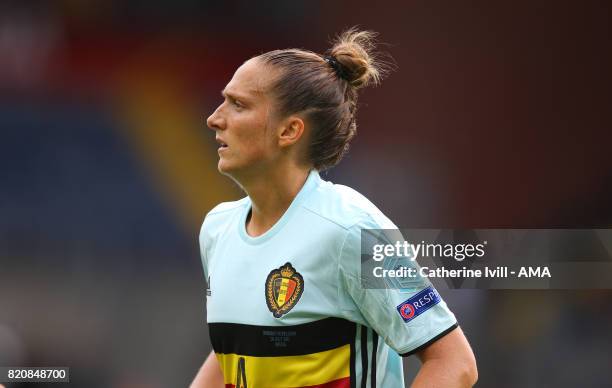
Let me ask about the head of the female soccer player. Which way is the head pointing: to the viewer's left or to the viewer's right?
to the viewer's left

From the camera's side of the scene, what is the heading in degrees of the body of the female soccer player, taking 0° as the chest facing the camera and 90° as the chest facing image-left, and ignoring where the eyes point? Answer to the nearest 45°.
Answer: approximately 45°
